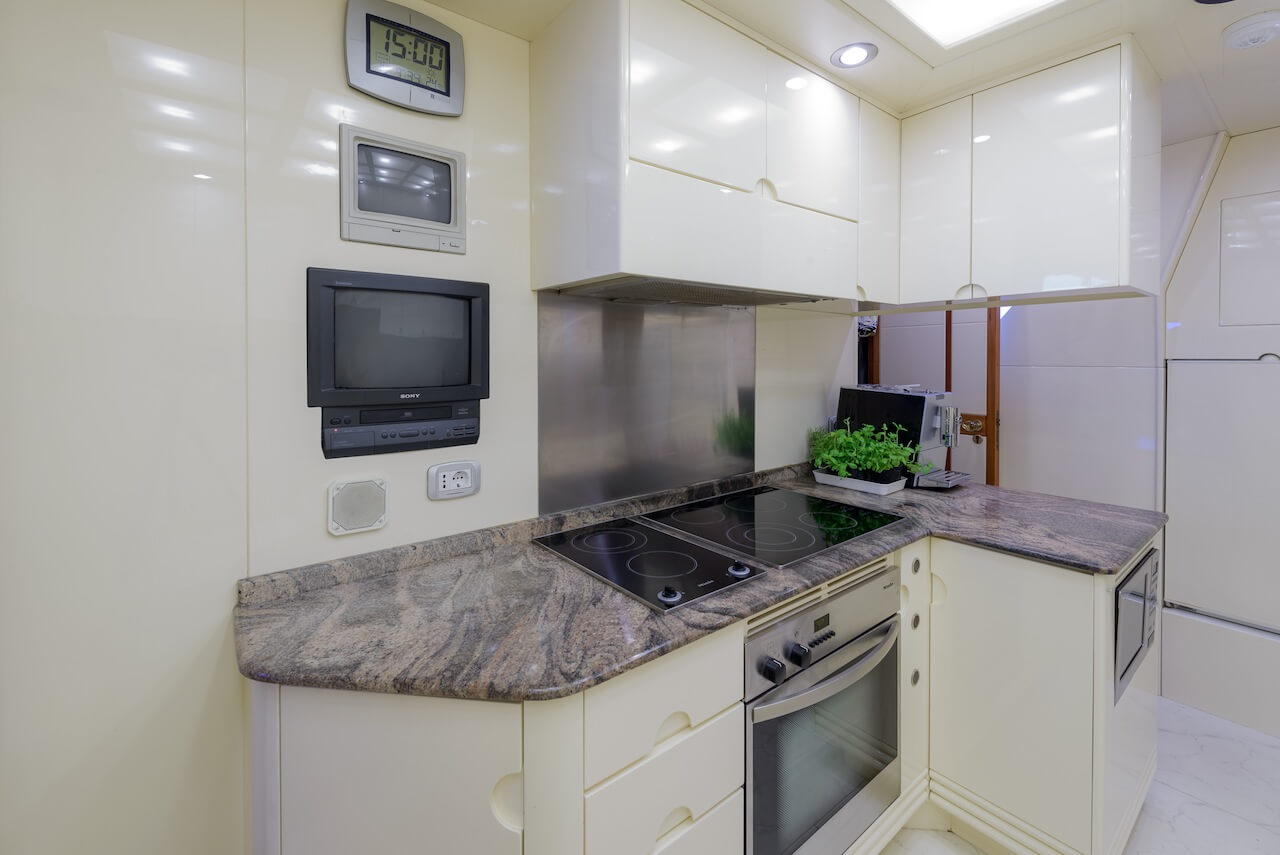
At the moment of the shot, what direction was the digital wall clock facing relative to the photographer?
facing the viewer and to the right of the viewer

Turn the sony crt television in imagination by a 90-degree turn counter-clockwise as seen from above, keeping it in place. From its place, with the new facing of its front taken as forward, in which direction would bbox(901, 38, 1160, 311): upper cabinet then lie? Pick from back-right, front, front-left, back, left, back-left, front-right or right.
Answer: front-right

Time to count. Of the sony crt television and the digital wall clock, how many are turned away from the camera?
0

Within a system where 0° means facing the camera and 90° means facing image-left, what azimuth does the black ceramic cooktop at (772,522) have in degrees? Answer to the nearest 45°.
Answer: approximately 315°

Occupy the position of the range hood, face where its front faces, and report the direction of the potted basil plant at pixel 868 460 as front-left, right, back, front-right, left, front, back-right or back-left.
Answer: left

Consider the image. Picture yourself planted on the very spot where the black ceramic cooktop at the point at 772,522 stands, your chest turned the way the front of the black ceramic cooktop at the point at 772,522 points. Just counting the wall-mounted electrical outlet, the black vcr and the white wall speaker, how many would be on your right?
3
